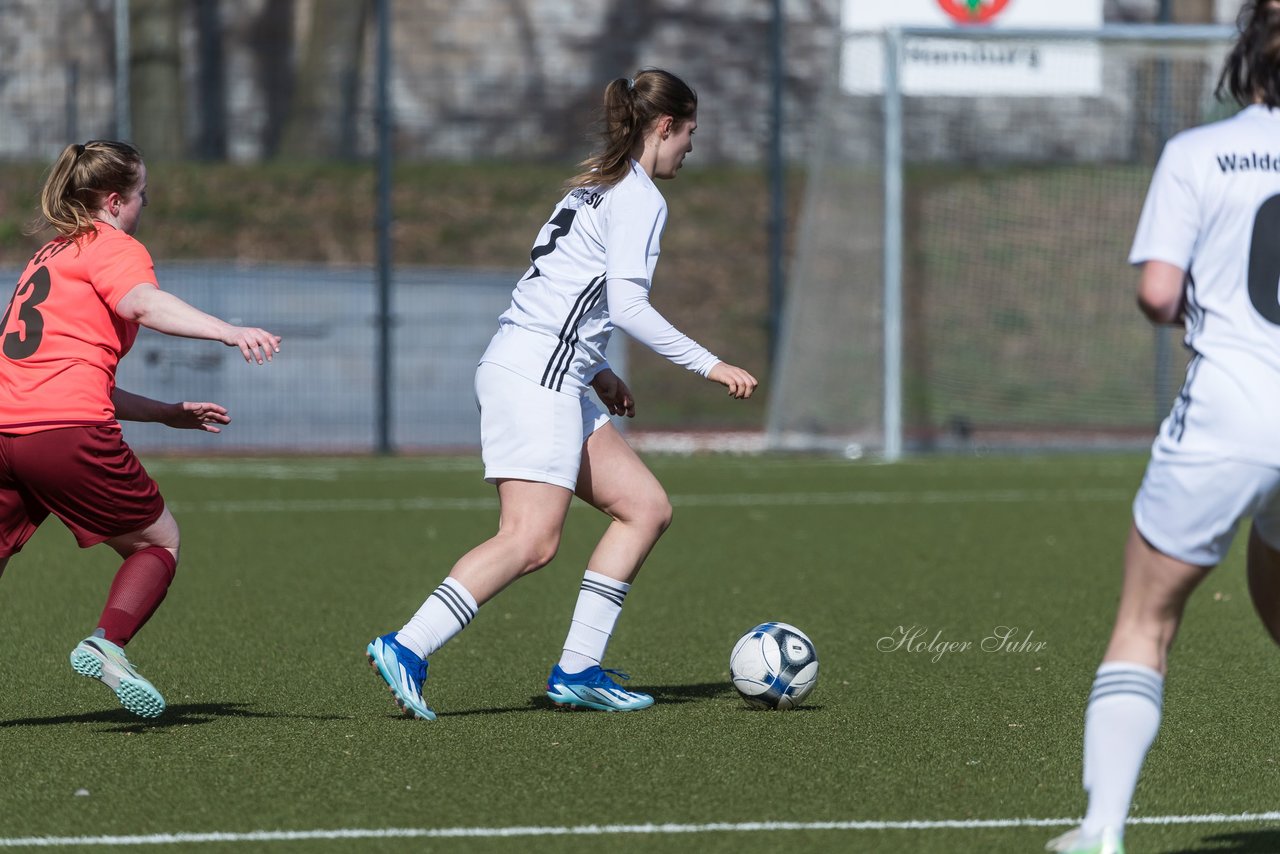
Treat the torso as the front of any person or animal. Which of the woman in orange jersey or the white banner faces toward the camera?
the white banner

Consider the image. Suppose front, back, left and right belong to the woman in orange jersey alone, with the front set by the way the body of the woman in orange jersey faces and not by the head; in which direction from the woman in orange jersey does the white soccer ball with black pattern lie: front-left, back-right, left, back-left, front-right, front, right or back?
front-right

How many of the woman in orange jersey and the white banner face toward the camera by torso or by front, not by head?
1

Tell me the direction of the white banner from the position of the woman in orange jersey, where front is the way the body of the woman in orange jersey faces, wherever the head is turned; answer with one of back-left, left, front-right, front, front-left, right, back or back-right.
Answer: front

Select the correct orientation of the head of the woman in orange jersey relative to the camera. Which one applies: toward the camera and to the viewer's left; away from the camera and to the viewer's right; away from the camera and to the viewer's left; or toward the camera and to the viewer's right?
away from the camera and to the viewer's right

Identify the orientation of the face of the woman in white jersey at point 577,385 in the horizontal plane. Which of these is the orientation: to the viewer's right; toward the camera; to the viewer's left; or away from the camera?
to the viewer's right

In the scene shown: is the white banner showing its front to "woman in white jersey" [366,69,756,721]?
yes

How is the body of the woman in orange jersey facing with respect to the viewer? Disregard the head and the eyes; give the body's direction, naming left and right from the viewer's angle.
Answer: facing away from the viewer and to the right of the viewer

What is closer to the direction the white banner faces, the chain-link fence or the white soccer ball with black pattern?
the white soccer ball with black pattern

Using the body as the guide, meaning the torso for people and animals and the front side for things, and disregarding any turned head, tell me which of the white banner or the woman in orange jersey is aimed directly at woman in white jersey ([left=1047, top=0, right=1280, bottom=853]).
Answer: the white banner

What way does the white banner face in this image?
toward the camera

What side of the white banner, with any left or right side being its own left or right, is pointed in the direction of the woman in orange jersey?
front

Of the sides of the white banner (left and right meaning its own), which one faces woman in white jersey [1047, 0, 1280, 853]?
front

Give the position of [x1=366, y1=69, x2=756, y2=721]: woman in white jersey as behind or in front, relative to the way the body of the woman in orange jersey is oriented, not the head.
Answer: in front

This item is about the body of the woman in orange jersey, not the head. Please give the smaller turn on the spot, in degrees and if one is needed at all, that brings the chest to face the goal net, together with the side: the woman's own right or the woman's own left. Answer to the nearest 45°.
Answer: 0° — they already face it
